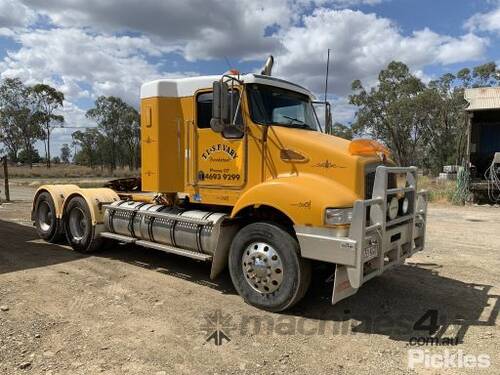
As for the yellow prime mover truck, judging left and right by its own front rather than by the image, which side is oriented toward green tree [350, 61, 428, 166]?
left

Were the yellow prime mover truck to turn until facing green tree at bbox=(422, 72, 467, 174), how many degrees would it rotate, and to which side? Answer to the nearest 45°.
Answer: approximately 90° to its left

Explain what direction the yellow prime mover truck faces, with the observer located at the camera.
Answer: facing the viewer and to the right of the viewer

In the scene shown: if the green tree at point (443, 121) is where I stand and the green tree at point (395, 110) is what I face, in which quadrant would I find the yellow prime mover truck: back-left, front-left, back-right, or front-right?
front-left
